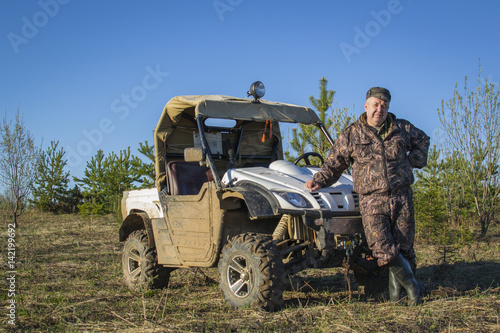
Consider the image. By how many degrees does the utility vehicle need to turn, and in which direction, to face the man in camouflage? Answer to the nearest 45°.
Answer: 0° — it already faces them

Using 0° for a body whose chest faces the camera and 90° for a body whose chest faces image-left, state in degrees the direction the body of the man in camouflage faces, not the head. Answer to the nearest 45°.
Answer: approximately 0°

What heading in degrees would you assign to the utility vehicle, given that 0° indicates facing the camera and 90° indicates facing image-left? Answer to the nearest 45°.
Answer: approximately 315°

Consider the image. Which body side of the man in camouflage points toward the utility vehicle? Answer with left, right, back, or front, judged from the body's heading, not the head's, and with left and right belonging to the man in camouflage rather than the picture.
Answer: right
